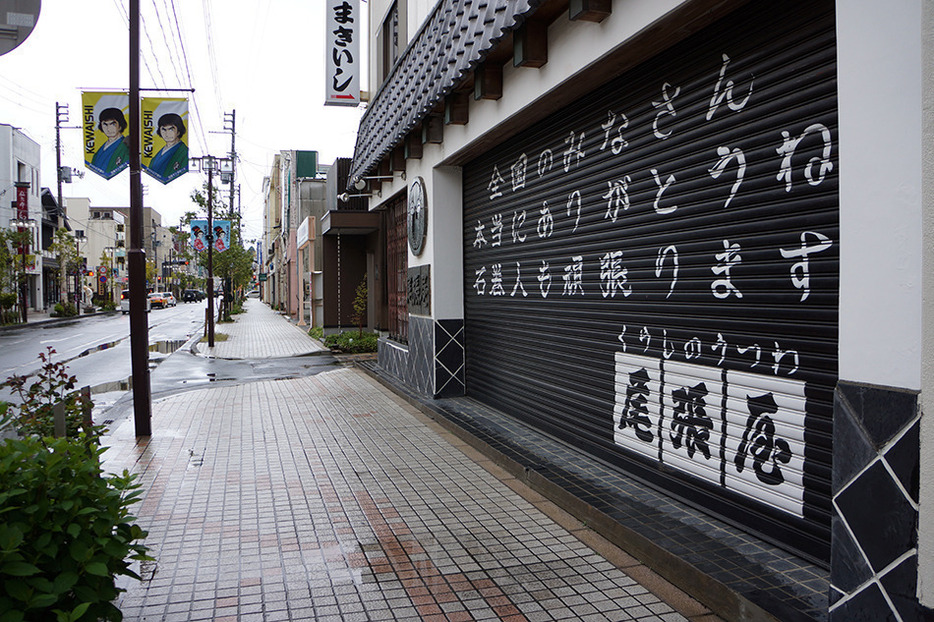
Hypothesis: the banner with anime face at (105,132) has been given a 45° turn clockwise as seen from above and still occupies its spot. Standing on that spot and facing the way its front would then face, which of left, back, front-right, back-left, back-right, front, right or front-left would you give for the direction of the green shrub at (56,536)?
front-left

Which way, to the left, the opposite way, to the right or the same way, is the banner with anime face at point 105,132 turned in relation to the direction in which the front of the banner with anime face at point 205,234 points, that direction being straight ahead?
the same way

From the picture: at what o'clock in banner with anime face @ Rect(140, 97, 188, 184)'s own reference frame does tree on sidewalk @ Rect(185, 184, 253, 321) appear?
The tree on sidewalk is roughly at 6 o'clock from the banner with anime face.

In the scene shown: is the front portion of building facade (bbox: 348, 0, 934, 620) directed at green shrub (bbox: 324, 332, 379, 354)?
no

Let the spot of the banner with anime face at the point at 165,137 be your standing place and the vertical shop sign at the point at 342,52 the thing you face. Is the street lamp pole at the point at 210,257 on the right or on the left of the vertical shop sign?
left

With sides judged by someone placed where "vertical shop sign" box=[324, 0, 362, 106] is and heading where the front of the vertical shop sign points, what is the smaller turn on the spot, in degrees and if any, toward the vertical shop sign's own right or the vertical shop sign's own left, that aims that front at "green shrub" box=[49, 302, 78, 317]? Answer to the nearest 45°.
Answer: approximately 135° to the vertical shop sign's own right

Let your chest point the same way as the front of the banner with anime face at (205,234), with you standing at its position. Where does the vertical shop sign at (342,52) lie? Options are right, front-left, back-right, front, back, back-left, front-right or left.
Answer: front

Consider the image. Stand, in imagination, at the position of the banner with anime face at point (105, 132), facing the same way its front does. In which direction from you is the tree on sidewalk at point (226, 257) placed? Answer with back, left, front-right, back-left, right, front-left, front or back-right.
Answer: back

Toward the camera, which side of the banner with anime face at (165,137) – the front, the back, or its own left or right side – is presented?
front

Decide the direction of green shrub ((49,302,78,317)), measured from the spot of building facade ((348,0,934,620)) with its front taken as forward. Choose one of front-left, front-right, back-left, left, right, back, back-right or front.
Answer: right

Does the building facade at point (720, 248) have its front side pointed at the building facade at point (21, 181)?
no

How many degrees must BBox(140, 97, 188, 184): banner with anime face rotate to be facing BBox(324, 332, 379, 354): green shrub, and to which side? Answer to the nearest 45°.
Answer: approximately 135° to its left

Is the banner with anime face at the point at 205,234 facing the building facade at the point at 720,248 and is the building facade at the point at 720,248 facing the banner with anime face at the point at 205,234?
no

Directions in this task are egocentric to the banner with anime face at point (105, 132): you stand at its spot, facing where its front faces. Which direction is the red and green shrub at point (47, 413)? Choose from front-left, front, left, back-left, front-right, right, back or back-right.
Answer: front

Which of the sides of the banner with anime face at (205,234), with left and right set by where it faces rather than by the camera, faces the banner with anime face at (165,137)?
front

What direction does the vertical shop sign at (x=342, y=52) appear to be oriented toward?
toward the camera

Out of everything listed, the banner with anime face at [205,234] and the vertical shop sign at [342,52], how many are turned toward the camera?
2
